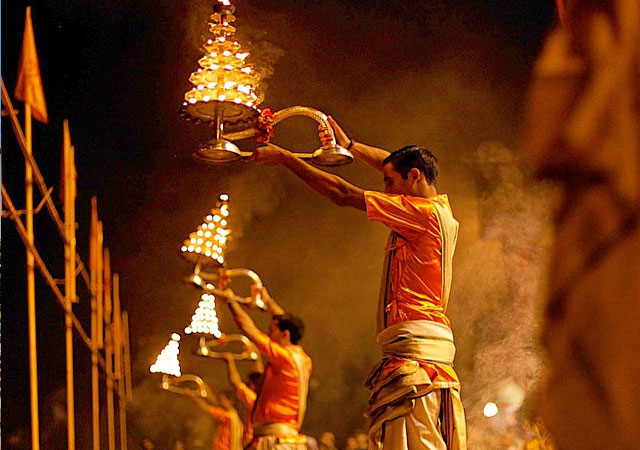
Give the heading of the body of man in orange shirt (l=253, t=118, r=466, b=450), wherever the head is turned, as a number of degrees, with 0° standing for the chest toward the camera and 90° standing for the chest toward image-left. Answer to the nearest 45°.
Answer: approximately 90°

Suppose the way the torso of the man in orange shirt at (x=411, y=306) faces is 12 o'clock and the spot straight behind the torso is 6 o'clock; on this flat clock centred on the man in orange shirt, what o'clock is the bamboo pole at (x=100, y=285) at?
The bamboo pole is roughly at 2 o'clock from the man in orange shirt.

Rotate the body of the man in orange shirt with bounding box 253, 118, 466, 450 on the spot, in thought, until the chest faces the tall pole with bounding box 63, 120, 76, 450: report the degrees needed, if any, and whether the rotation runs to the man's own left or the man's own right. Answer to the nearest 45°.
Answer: approximately 45° to the man's own right

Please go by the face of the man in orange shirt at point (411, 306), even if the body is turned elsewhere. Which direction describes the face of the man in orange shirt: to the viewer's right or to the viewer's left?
to the viewer's left

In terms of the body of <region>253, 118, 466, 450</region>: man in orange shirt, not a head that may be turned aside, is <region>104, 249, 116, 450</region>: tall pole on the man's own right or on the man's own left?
on the man's own right

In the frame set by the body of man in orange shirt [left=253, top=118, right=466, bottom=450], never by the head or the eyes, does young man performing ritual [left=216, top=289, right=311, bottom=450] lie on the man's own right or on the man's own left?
on the man's own right

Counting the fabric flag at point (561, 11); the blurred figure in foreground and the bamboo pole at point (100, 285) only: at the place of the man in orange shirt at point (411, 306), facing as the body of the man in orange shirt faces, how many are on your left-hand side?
2

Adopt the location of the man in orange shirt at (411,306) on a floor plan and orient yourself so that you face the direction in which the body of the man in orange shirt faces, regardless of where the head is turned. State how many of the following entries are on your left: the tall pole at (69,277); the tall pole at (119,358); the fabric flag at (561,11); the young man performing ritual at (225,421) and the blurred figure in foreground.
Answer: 2

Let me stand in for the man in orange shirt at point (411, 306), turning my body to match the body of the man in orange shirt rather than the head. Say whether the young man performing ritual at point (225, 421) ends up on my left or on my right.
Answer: on my right

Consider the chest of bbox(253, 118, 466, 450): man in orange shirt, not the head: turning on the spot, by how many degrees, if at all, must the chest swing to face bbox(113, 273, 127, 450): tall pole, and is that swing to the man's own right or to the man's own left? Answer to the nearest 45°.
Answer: approximately 45° to the man's own right

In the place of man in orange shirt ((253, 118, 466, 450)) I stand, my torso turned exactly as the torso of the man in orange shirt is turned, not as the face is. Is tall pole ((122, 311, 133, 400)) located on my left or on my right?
on my right
